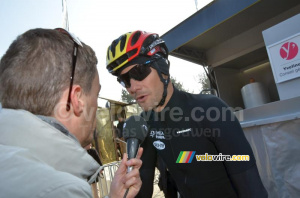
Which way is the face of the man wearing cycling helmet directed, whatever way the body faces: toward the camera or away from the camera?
toward the camera

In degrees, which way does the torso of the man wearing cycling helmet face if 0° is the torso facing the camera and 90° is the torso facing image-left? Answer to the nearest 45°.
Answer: approximately 45°

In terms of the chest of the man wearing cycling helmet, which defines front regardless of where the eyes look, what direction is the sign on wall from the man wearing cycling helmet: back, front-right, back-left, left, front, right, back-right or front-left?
back

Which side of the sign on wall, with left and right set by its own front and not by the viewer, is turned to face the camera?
front

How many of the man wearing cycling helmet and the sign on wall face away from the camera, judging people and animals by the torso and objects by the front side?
0

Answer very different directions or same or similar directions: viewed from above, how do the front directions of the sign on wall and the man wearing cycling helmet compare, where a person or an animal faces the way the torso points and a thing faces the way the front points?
same or similar directions

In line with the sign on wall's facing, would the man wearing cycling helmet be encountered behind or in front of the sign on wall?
in front
